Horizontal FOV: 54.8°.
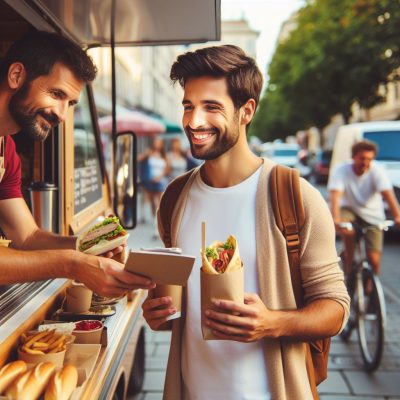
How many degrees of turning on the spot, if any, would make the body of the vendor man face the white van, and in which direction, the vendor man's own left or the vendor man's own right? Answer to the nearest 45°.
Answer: approximately 90° to the vendor man's own left

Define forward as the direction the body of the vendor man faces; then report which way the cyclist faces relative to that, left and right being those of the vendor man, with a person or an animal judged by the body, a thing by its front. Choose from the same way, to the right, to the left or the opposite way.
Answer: to the right

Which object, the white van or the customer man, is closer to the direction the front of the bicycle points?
the customer man

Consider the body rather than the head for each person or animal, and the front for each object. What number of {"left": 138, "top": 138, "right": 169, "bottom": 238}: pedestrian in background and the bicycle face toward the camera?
2

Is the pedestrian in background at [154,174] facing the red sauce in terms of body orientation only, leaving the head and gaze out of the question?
yes

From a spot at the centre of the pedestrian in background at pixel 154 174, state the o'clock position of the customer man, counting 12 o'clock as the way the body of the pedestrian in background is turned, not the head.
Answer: The customer man is roughly at 12 o'clock from the pedestrian in background.

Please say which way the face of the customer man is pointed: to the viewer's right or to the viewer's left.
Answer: to the viewer's left
